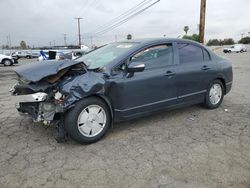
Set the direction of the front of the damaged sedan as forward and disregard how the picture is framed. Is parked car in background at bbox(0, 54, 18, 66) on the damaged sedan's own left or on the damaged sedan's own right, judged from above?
on the damaged sedan's own right

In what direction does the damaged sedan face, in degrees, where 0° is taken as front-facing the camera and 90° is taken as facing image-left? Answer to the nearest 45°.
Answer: approximately 45°

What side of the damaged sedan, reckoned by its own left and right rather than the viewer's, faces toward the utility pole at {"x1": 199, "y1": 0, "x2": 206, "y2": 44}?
back

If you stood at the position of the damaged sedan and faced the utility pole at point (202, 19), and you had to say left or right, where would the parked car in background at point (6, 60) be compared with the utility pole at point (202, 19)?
left
